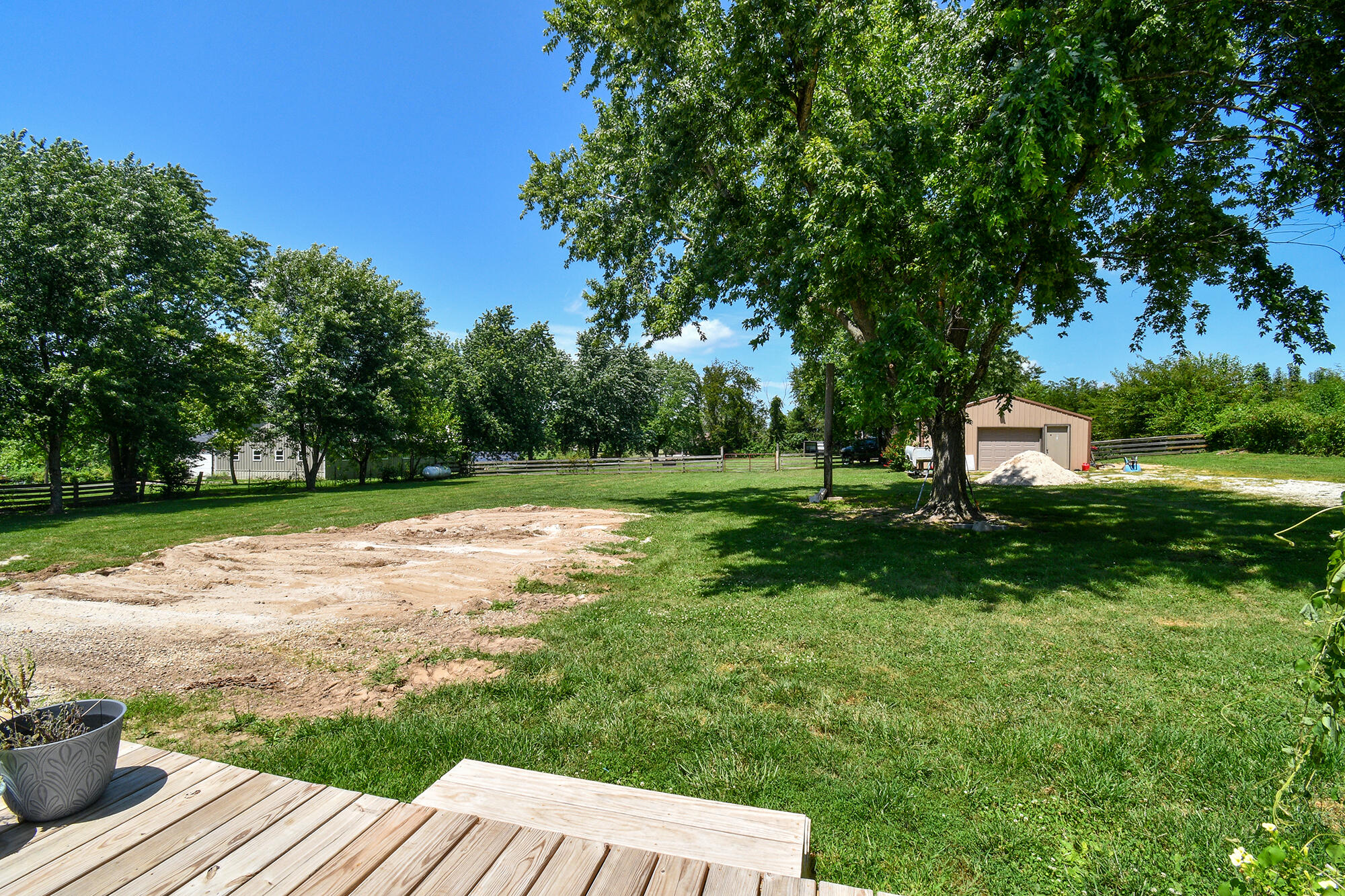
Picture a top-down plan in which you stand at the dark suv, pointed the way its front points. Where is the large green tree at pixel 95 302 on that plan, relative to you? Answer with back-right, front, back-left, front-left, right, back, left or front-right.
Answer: front

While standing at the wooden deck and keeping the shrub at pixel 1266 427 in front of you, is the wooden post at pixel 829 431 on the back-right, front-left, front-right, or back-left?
front-left

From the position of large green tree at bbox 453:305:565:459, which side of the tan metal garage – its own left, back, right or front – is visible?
right

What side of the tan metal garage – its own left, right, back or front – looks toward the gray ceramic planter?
front

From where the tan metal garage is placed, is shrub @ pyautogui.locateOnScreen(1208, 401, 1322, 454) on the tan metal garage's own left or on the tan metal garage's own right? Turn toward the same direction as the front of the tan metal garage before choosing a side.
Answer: on the tan metal garage's own left

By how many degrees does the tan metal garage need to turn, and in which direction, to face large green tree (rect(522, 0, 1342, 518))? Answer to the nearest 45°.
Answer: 0° — it already faces it

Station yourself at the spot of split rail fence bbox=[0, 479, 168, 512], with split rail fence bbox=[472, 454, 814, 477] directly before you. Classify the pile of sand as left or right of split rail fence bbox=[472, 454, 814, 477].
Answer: right

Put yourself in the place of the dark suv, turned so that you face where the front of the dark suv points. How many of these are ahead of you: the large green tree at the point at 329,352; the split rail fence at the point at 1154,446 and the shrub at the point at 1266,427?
1

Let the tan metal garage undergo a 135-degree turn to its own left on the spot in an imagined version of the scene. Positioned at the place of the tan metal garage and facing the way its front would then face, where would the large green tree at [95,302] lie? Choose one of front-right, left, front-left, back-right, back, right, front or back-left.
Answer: back

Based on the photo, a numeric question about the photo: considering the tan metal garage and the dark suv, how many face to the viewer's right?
0

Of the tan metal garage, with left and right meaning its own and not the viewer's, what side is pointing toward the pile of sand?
front

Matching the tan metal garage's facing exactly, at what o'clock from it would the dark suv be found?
The dark suv is roughly at 4 o'clock from the tan metal garage.

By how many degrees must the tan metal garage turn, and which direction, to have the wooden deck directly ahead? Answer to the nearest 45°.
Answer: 0° — it already faces it

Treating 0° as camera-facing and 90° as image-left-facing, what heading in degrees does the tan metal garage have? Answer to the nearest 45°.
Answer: approximately 0°

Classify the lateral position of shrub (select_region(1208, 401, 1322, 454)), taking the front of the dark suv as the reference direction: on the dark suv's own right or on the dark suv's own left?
on the dark suv's own left
